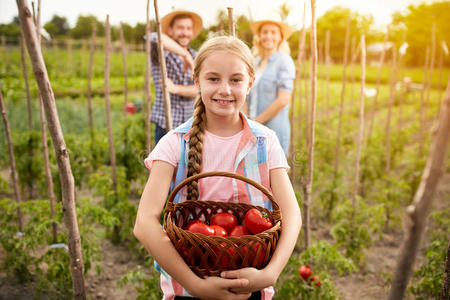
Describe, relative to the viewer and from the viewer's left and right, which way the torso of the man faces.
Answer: facing the viewer and to the right of the viewer

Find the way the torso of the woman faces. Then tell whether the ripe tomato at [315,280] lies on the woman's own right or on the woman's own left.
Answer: on the woman's own left

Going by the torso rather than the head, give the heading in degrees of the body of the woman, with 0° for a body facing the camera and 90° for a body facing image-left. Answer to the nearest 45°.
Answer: approximately 45°

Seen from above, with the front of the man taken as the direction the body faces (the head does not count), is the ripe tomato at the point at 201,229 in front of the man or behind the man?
in front

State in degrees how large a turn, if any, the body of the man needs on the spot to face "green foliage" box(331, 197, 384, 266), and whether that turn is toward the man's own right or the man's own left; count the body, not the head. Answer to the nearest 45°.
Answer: approximately 45° to the man's own left

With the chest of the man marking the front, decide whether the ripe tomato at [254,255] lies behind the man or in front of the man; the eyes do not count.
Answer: in front

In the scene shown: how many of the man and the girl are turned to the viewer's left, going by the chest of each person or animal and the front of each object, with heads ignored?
0
